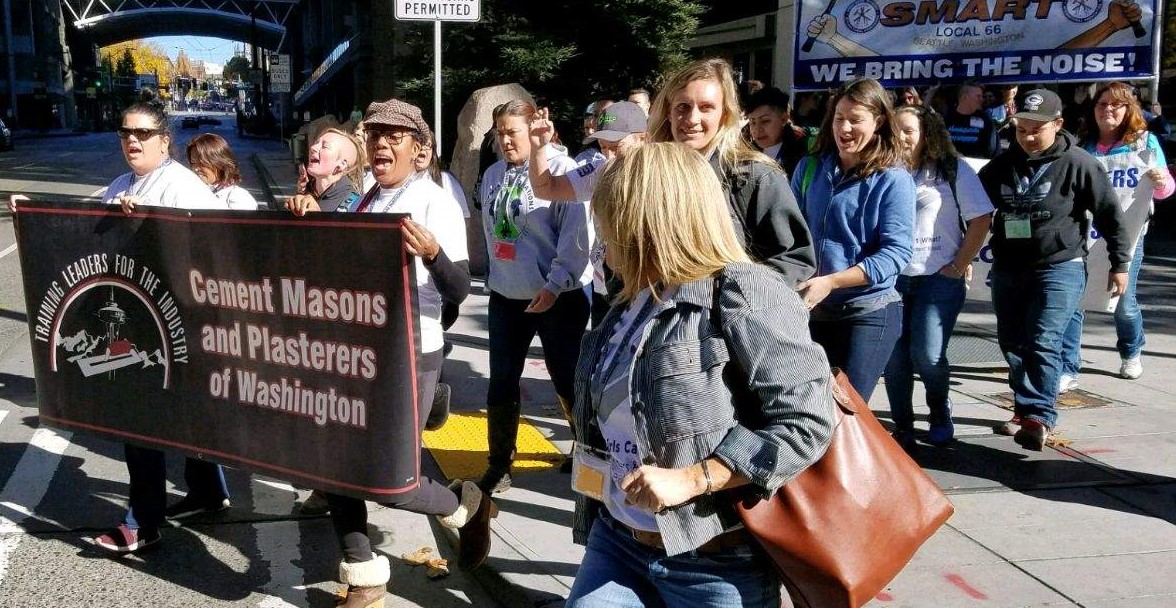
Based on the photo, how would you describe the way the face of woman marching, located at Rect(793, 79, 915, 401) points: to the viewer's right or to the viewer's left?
to the viewer's left

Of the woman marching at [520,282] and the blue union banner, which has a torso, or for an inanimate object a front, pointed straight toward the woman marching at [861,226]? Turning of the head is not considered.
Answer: the blue union banner

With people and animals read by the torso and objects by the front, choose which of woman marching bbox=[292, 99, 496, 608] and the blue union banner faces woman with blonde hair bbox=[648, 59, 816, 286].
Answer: the blue union banner

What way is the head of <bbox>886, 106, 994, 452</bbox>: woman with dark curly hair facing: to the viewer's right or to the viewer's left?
to the viewer's left

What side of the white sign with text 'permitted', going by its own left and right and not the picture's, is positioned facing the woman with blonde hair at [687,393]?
front

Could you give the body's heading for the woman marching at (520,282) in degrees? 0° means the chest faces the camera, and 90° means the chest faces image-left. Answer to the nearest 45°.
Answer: approximately 45°

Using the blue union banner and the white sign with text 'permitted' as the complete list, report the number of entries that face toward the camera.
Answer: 2

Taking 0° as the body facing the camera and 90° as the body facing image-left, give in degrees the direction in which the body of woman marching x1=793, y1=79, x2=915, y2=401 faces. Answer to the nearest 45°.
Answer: approximately 45°

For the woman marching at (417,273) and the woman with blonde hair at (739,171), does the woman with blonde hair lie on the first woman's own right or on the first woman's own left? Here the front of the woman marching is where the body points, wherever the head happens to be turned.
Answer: on the first woman's own left

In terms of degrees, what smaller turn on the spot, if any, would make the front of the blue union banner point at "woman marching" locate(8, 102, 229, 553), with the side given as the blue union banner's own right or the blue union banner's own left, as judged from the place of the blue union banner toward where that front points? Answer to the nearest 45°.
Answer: approximately 45° to the blue union banner's own right

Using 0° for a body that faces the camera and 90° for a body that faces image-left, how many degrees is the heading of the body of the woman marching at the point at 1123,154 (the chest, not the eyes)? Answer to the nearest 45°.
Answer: approximately 45°

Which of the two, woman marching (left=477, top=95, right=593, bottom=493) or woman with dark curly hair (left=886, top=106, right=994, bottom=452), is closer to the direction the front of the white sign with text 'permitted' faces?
the woman marching

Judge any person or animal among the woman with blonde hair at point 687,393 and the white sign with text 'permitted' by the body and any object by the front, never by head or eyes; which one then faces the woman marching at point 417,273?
the white sign with text 'permitted'
